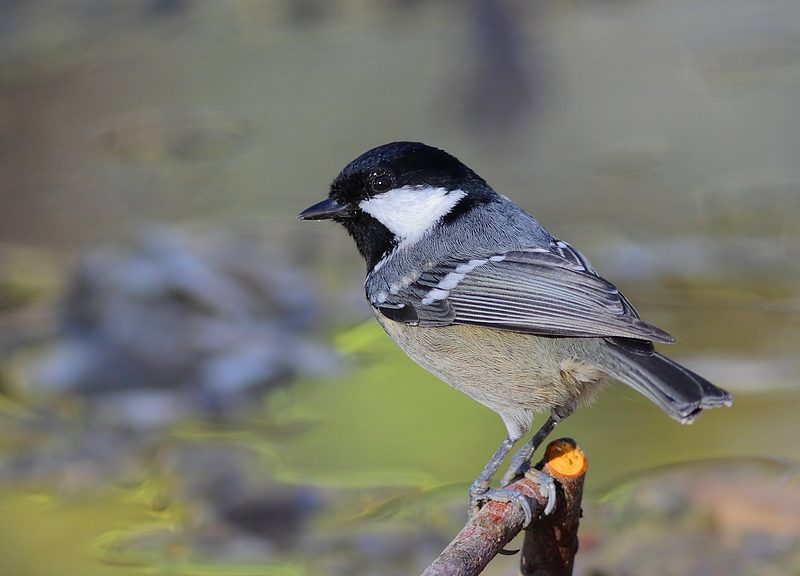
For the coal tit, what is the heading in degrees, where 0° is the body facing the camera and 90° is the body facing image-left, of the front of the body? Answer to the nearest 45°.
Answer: approximately 90°
